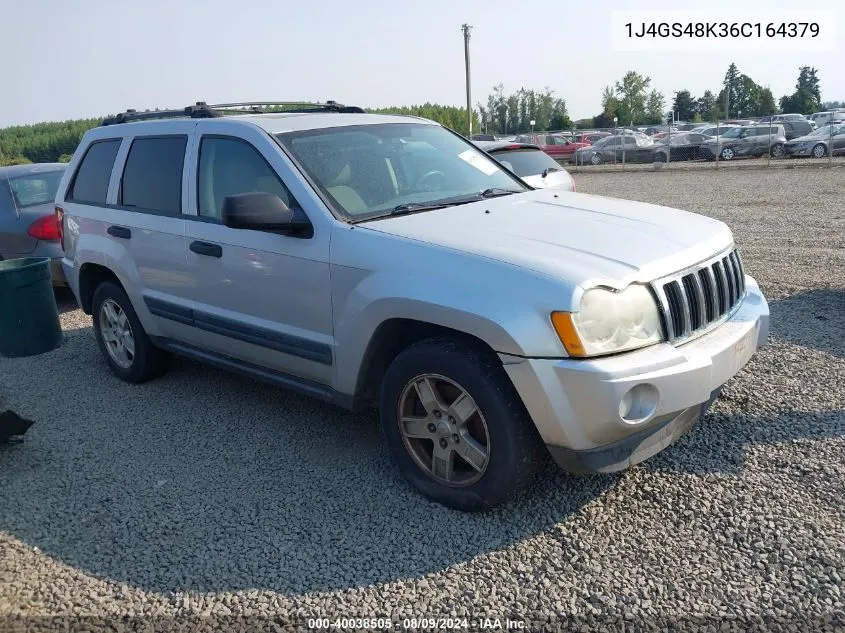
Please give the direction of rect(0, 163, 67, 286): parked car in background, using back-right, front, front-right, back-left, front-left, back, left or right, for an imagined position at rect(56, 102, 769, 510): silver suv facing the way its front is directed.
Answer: back

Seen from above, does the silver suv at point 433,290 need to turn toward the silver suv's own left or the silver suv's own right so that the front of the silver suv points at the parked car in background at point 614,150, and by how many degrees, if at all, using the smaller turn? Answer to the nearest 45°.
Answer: approximately 135° to the silver suv's own left

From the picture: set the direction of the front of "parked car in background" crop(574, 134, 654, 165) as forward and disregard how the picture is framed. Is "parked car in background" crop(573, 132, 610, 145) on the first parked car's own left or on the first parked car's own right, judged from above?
on the first parked car's own right

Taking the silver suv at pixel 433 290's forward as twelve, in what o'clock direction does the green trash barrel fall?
The green trash barrel is roughly at 6 o'clock from the silver suv.

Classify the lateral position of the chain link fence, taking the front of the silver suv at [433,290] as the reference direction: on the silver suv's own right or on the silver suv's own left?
on the silver suv's own left

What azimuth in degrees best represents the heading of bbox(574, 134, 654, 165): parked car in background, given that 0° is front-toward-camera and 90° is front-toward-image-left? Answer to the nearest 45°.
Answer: approximately 45°

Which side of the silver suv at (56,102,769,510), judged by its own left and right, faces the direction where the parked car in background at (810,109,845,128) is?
left

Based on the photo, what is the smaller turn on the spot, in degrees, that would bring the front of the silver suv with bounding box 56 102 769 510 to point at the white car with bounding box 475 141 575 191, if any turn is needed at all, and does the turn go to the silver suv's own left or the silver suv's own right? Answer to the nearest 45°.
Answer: approximately 135° to the silver suv's own left

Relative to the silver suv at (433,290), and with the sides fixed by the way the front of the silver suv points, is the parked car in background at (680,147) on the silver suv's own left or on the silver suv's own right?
on the silver suv's own left

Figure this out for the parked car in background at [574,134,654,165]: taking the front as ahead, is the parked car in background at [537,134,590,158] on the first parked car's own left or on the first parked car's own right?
on the first parked car's own right

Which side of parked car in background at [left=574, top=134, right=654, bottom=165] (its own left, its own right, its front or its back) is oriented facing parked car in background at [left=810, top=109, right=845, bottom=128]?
back
